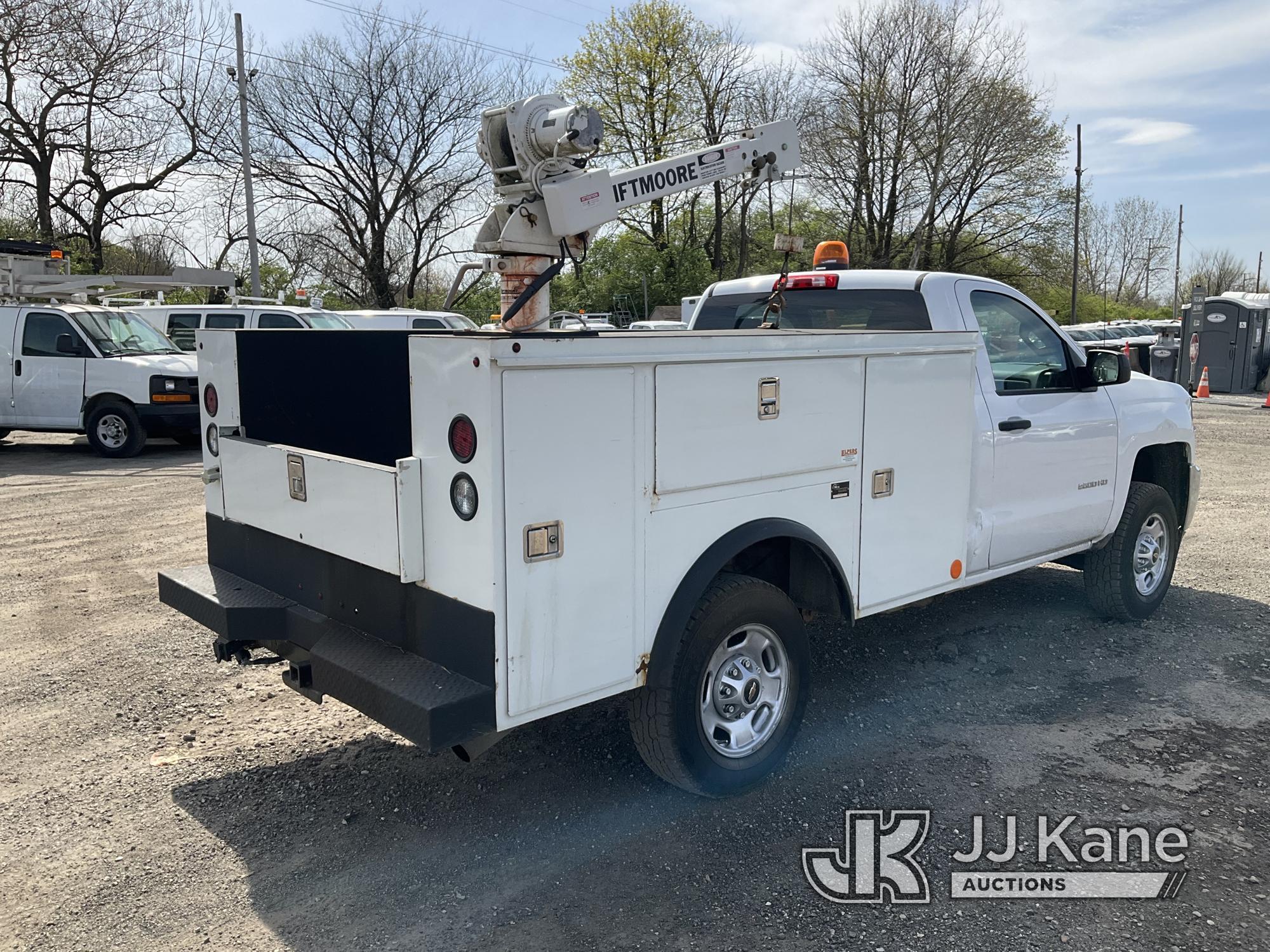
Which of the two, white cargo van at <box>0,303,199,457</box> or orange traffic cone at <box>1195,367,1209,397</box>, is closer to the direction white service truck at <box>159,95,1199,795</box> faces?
the orange traffic cone

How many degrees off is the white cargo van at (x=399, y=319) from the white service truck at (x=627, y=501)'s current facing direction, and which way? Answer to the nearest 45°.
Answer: approximately 45° to its left

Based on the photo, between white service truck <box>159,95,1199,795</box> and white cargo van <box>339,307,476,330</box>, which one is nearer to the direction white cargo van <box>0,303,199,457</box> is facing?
the white service truck

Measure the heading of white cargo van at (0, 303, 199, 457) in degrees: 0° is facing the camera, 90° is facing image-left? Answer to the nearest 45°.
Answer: approximately 315°

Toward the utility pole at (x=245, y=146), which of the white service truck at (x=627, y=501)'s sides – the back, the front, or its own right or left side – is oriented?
left

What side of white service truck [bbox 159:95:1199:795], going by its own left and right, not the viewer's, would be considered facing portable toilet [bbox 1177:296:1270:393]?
front

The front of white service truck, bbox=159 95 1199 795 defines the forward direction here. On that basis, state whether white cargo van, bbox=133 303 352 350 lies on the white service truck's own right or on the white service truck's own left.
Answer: on the white service truck's own left

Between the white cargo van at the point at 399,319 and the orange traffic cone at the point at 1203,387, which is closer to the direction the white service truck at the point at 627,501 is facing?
the orange traffic cone

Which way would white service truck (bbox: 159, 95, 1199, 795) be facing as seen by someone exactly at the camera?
facing away from the viewer and to the right of the viewer

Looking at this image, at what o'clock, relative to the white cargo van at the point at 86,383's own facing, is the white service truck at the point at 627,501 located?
The white service truck is roughly at 1 o'clock from the white cargo van.

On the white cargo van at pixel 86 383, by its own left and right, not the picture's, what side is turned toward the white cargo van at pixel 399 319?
left

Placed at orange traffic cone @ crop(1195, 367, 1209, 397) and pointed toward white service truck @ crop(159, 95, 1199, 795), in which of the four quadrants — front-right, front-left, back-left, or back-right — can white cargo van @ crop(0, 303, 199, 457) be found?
front-right

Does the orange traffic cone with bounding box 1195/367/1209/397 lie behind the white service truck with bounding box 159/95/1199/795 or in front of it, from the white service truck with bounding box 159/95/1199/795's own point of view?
in front

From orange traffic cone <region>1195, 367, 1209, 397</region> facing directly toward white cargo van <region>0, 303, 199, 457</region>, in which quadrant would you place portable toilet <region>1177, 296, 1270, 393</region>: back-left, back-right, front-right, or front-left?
back-right

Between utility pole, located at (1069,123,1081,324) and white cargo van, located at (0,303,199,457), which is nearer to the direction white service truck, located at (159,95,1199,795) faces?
the utility pole
